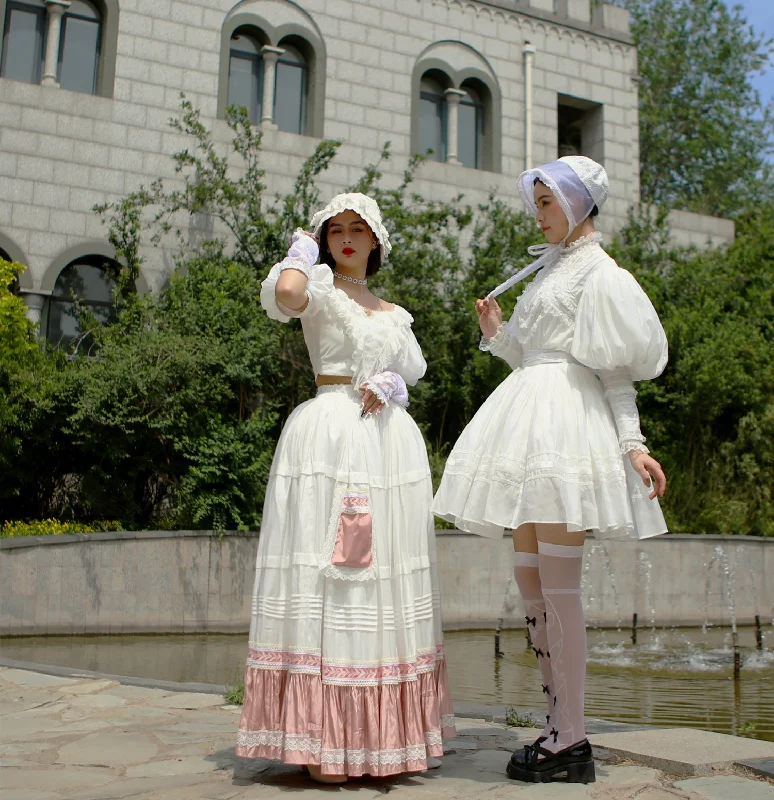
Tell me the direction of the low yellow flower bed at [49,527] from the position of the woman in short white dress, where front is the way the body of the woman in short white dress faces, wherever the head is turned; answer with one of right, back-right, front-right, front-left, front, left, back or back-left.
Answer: right

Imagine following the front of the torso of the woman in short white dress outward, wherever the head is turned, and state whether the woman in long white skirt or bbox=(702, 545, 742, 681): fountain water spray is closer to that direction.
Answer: the woman in long white skirt

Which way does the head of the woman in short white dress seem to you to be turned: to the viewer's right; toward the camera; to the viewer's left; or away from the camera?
to the viewer's left

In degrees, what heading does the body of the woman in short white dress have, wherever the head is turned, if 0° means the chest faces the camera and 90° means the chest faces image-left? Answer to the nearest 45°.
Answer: approximately 45°

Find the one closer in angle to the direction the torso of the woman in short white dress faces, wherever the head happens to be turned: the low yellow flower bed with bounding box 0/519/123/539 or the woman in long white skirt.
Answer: the woman in long white skirt

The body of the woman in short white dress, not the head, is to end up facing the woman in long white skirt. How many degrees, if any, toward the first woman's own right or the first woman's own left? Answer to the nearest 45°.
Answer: approximately 45° to the first woman's own right

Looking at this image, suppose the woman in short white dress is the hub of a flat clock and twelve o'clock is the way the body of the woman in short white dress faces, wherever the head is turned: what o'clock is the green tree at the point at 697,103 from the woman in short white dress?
The green tree is roughly at 5 o'clock from the woman in short white dress.

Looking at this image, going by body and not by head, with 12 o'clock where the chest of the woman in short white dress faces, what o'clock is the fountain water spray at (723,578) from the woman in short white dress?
The fountain water spray is roughly at 5 o'clock from the woman in short white dress.

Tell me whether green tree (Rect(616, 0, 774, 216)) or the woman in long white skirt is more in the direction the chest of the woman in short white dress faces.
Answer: the woman in long white skirt
